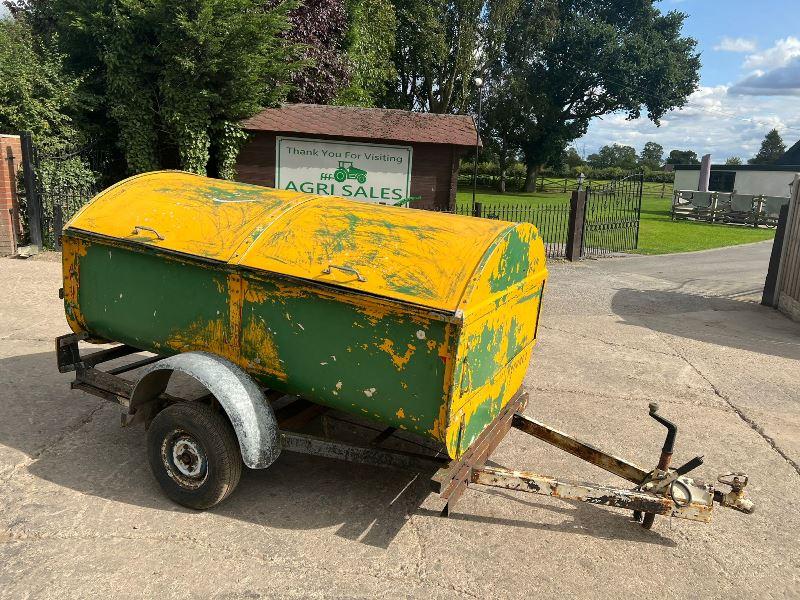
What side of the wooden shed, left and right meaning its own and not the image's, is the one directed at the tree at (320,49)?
back

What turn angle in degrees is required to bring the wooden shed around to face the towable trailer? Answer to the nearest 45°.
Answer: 0° — it already faces it

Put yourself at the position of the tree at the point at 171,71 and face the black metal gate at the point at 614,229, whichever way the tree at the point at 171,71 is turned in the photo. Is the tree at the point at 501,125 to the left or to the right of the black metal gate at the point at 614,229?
left

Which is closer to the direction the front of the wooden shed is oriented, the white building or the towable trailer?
the towable trailer

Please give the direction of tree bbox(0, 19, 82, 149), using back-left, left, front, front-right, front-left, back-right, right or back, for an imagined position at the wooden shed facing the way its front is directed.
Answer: right

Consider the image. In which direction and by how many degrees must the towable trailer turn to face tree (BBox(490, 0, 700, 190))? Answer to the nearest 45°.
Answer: approximately 135° to its left

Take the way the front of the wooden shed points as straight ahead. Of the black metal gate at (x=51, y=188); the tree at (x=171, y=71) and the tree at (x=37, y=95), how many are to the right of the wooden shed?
3

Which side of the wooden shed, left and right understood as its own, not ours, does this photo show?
front

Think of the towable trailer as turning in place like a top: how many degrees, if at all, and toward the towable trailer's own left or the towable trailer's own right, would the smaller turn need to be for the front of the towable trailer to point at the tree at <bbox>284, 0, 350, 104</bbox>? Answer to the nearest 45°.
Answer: approximately 135° to the towable trailer's own left

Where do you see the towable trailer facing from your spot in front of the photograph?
facing the viewer and to the right of the viewer

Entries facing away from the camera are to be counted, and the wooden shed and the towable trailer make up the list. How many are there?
0

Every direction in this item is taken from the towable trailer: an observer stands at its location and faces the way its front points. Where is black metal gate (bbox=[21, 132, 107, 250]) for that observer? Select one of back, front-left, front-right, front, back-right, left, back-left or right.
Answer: back

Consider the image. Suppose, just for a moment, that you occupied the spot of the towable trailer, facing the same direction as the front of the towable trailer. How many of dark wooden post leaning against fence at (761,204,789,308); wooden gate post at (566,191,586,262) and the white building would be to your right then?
0

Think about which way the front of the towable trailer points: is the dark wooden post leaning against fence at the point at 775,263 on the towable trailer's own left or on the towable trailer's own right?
on the towable trailer's own left

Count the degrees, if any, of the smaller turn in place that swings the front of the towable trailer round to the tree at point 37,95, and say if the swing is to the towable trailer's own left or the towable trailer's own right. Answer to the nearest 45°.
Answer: approximately 180°

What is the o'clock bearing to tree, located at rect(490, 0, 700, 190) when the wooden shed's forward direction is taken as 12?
The tree is roughly at 7 o'clock from the wooden shed.

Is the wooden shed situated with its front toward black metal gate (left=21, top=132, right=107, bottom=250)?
no

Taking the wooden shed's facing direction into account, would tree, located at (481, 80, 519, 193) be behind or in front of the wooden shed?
behind

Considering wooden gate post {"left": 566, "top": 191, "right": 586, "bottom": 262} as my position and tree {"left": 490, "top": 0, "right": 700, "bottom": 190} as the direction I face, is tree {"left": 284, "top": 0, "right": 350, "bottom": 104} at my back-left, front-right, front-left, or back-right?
front-left

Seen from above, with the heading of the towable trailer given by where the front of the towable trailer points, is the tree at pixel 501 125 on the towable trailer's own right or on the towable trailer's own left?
on the towable trailer's own left

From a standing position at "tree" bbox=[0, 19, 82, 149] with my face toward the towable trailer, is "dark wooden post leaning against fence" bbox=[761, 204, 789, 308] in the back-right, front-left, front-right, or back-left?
front-left

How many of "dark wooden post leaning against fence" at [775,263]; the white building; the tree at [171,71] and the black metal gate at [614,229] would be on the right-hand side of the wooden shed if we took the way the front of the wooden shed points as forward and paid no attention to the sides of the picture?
1
